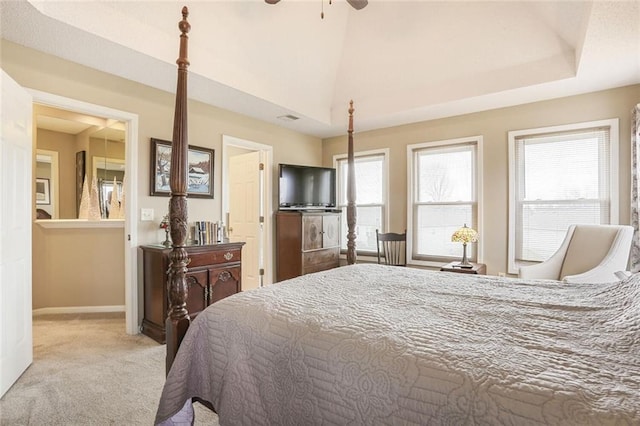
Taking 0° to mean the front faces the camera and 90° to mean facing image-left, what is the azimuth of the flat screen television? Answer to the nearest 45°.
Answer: approximately 315°

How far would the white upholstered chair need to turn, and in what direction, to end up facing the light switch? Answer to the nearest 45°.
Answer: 0° — it already faces it

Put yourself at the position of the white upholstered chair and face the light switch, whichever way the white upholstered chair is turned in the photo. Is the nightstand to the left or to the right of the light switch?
right

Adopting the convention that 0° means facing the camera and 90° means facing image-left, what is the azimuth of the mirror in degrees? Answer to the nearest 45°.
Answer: approximately 315°
